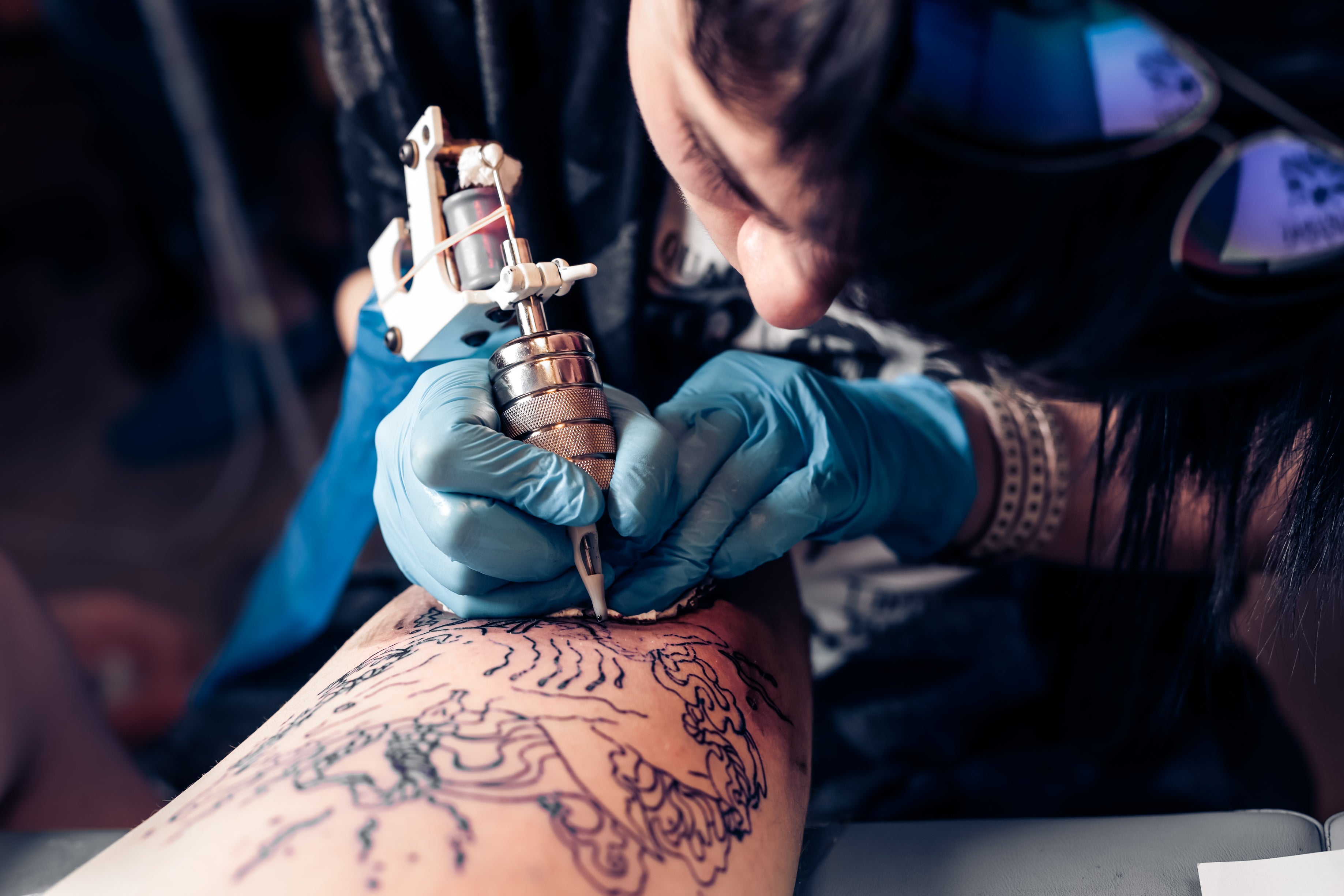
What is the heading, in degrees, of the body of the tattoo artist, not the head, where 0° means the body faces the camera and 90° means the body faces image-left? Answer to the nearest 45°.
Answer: approximately 45°
